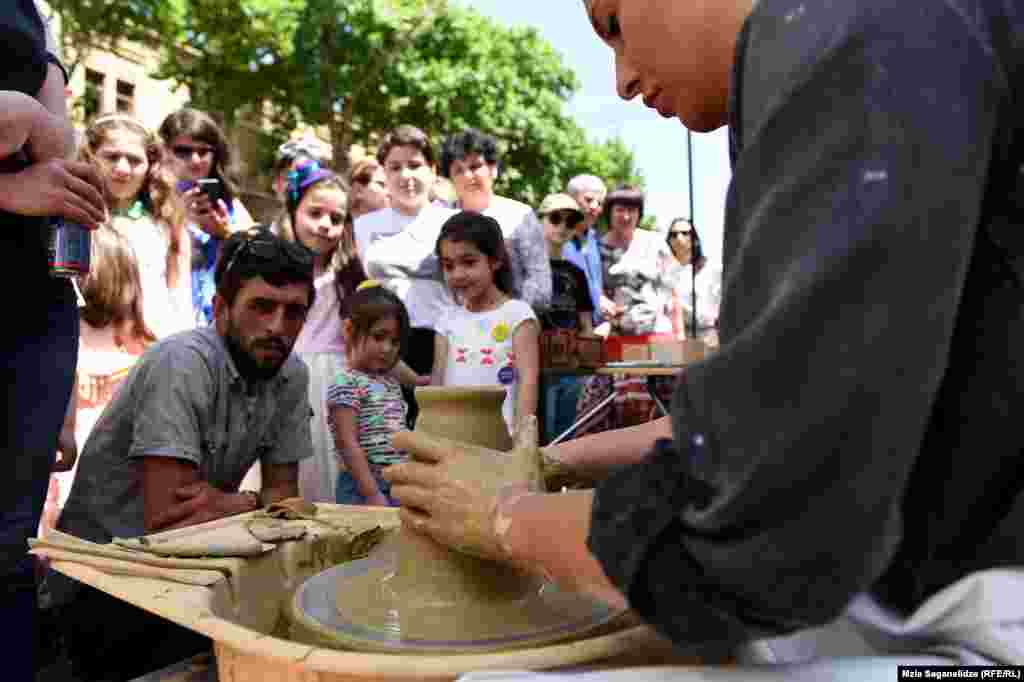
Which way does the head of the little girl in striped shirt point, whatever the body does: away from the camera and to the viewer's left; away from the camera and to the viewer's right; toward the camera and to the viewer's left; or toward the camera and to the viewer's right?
toward the camera and to the viewer's right

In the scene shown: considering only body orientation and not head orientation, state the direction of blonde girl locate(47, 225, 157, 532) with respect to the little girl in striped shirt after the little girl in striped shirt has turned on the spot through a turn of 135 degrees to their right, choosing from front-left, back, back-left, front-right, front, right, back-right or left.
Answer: front

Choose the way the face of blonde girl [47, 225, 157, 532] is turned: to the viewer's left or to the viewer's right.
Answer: to the viewer's right

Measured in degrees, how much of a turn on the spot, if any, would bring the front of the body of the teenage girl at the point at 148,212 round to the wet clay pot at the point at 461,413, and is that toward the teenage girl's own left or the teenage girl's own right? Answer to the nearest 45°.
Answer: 0° — they already face it

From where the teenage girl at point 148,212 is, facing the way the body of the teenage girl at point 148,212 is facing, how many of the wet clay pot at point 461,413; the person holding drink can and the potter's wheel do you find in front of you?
3

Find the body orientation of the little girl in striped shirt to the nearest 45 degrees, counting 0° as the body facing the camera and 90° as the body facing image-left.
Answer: approximately 315°

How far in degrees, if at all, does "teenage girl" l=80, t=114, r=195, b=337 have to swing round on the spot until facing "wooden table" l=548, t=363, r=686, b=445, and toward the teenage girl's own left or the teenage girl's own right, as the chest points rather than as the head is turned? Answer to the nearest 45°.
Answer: approximately 90° to the teenage girl's own left

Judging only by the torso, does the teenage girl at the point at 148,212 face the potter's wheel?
yes

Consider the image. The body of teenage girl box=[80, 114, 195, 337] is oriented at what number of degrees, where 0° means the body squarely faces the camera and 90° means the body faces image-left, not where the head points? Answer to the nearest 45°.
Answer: approximately 0°

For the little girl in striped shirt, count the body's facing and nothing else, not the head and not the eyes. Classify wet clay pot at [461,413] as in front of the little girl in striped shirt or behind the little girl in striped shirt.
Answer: in front
